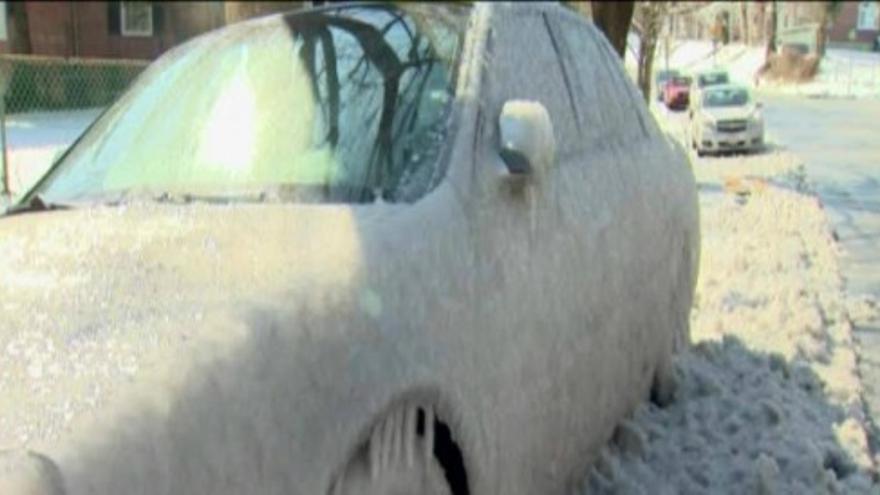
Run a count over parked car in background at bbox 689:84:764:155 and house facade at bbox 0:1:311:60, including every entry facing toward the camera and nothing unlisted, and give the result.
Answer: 2

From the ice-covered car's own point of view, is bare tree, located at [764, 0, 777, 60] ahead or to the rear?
to the rear

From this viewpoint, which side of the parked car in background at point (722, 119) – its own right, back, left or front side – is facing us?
front

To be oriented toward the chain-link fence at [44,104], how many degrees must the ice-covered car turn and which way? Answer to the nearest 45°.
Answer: approximately 90° to its right

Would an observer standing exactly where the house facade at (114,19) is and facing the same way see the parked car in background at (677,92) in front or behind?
behind

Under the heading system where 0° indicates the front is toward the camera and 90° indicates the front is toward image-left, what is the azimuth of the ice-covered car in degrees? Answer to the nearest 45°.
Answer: approximately 45°

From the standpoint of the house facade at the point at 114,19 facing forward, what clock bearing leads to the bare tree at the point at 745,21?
The bare tree is roughly at 7 o'clock from the house facade.

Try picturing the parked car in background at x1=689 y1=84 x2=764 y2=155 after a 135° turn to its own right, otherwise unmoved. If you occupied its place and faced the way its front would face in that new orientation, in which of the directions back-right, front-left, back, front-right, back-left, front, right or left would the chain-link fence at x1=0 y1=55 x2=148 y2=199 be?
back-left

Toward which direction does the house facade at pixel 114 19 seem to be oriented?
toward the camera

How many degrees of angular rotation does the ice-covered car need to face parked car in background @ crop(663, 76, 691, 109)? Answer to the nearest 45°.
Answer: approximately 135° to its right

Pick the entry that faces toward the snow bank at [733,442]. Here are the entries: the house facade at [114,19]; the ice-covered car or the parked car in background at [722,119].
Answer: the parked car in background
